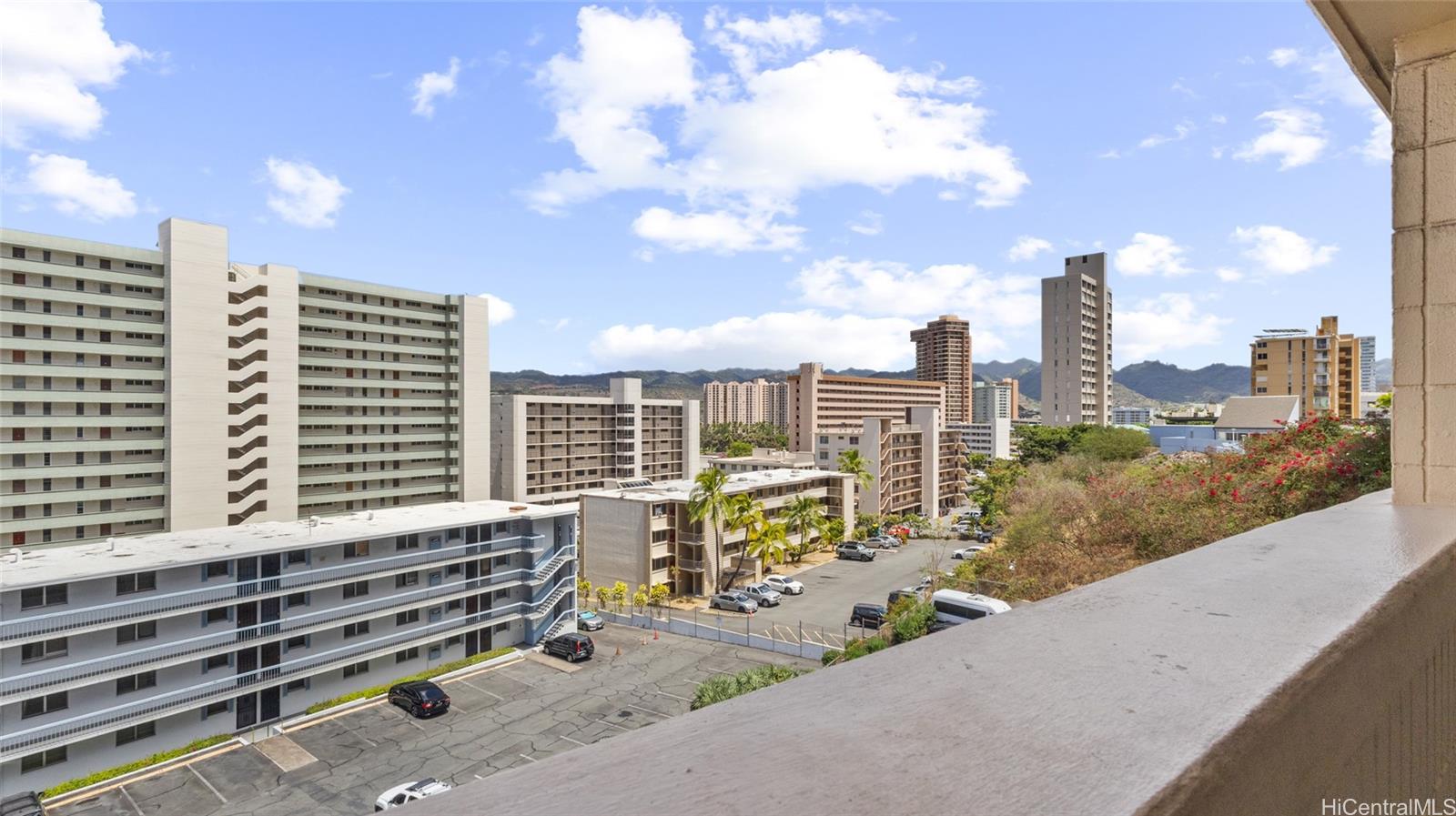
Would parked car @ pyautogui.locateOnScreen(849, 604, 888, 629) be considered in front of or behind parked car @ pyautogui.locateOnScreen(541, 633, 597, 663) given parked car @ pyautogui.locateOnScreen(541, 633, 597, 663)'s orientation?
behind

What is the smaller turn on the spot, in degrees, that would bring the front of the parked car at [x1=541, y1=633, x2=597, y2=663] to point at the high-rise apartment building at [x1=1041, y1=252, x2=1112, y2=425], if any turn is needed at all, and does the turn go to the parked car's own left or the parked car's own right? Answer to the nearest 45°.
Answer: approximately 90° to the parked car's own right

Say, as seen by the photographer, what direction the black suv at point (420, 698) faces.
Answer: facing away from the viewer and to the left of the viewer

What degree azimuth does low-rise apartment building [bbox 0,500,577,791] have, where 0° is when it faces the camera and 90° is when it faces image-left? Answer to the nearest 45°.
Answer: approximately 315°

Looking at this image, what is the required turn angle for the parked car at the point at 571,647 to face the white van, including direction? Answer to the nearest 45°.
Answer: approximately 180°

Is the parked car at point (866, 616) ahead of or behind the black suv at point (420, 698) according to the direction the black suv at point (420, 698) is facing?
behind

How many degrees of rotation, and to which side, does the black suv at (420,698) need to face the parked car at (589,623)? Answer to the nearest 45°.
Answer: approximately 90° to its right

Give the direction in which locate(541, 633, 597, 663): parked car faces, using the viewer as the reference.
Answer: facing away from the viewer and to the left of the viewer

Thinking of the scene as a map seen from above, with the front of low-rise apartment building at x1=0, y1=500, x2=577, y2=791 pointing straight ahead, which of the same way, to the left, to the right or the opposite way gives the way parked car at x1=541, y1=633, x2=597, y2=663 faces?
the opposite way
